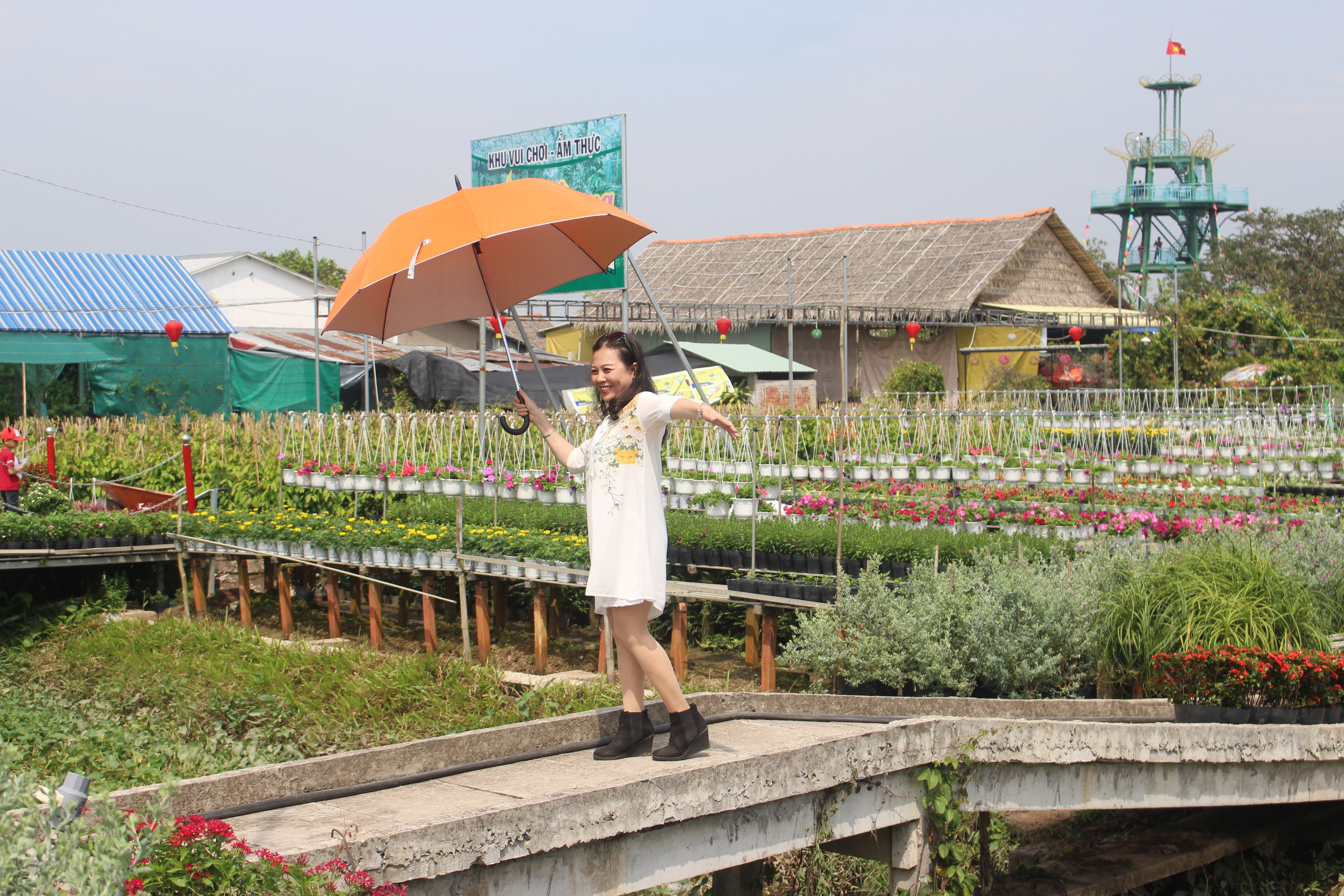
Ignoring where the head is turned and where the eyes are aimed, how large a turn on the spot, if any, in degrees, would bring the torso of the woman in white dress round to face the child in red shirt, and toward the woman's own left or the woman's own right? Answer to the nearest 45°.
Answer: approximately 90° to the woman's own right

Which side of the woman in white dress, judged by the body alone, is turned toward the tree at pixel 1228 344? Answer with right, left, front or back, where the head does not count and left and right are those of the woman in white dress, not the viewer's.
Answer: back

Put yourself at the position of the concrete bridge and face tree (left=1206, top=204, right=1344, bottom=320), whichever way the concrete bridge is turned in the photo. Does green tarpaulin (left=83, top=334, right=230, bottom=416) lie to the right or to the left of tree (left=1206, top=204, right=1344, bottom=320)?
left

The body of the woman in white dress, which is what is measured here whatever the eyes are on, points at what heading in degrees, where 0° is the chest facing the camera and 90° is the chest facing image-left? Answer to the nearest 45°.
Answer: approximately 45°

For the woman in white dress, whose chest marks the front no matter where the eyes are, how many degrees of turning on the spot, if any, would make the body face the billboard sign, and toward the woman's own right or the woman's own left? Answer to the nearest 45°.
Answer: approximately 135° to the woman's own right

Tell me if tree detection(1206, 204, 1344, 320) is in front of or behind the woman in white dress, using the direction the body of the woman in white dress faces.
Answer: behind

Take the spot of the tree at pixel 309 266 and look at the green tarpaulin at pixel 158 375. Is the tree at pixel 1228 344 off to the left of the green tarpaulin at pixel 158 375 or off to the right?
left

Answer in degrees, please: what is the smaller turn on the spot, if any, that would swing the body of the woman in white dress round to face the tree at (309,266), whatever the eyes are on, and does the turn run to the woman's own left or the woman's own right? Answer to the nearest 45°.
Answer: approximately 135° to the woman's own right

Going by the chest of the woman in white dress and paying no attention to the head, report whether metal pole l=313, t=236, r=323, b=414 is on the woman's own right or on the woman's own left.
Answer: on the woman's own right
